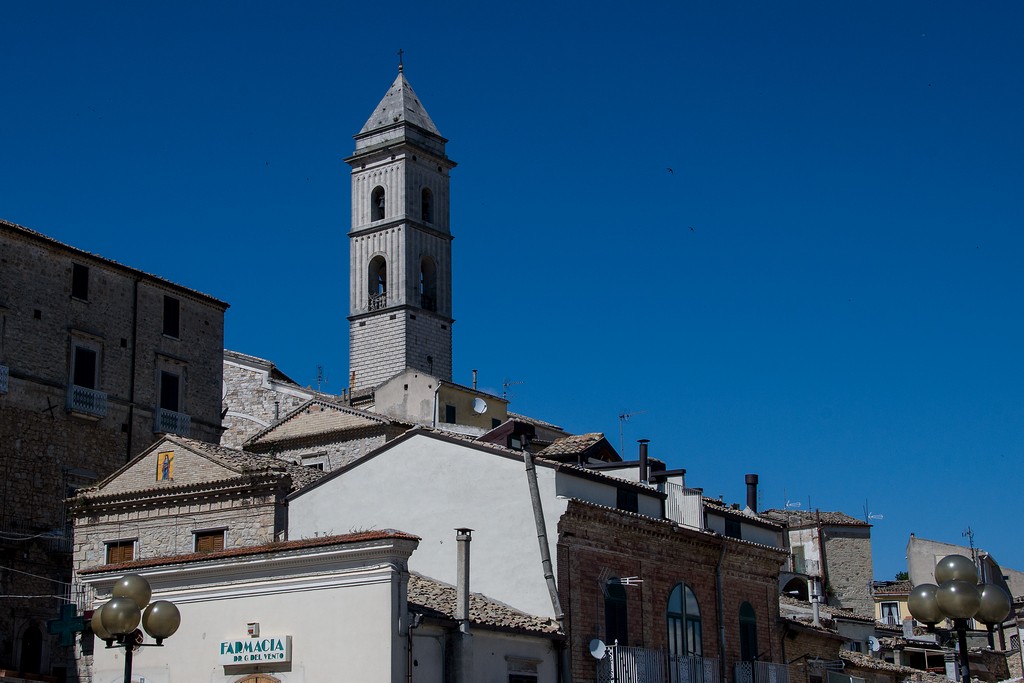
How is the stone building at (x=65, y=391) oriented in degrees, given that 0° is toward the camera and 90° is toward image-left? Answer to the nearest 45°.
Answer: approximately 315°

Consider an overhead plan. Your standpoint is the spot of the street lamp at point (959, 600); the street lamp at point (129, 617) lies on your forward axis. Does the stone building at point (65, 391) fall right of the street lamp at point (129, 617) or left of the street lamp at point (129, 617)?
right

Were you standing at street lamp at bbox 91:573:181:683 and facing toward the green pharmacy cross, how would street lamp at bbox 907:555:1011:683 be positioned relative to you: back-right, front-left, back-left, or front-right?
back-right

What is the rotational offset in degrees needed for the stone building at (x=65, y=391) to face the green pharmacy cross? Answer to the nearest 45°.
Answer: approximately 45° to its right
